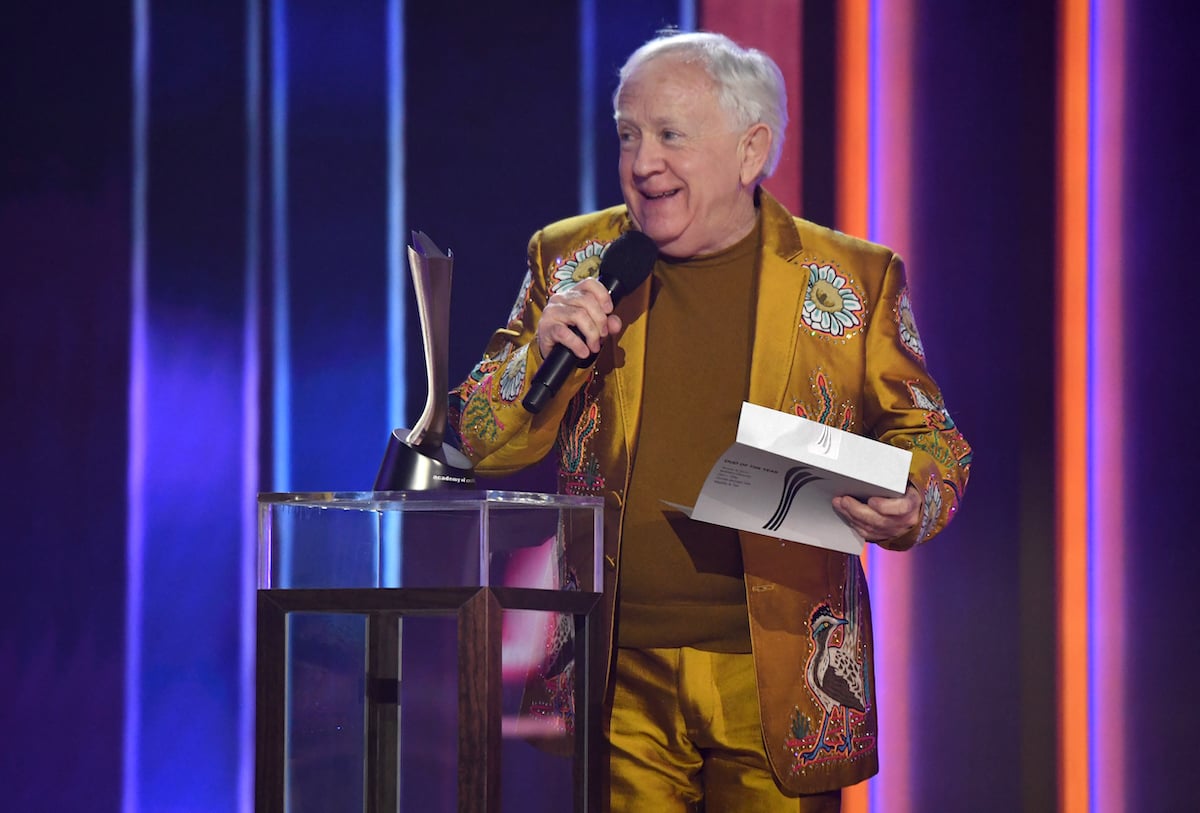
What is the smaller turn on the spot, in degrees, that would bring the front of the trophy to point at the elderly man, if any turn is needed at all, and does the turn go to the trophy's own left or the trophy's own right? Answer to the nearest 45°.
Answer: approximately 45° to the trophy's own left

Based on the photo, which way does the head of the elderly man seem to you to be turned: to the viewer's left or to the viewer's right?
to the viewer's left

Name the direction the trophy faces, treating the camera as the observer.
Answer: facing the viewer and to the right of the viewer
